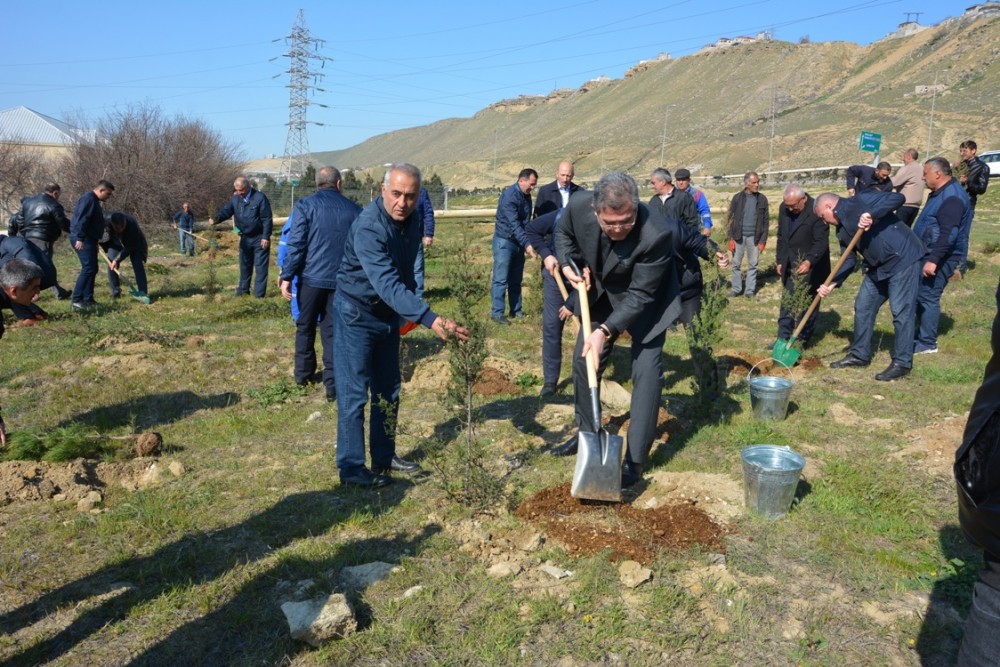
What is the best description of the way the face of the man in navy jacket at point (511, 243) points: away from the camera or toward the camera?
toward the camera

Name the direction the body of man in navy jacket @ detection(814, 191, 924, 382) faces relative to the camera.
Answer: to the viewer's left

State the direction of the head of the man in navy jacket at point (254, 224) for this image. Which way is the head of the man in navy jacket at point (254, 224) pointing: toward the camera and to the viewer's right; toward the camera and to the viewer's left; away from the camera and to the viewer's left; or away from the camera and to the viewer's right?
toward the camera and to the viewer's left

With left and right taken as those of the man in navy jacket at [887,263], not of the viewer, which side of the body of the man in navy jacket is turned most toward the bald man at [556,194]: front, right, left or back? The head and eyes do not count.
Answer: front

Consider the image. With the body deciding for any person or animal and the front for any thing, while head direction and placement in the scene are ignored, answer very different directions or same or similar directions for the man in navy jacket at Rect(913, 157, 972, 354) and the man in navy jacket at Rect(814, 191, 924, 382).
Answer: same or similar directions

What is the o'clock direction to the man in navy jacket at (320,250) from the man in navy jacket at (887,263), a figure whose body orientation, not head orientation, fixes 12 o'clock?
the man in navy jacket at (320,250) is roughly at 11 o'clock from the man in navy jacket at (887,263).

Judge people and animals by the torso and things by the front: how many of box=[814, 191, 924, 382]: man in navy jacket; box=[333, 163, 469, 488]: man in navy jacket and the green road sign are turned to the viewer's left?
1

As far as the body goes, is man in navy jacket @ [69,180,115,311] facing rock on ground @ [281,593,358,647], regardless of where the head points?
no

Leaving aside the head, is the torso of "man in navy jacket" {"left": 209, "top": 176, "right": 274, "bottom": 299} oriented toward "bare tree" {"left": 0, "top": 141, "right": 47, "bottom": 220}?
no

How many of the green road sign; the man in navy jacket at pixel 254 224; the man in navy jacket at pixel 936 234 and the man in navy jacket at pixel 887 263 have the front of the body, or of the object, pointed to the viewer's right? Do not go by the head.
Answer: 0

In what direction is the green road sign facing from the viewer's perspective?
toward the camera

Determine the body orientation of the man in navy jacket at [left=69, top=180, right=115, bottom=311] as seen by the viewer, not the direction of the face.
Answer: to the viewer's right

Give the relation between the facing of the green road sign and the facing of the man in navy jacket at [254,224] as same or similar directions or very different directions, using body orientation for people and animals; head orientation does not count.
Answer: same or similar directions

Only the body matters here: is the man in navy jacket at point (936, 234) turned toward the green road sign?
no

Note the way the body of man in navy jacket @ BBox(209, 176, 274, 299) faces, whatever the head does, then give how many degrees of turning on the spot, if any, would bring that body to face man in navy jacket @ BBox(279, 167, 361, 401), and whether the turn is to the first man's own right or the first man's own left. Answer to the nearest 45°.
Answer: approximately 45° to the first man's own left
